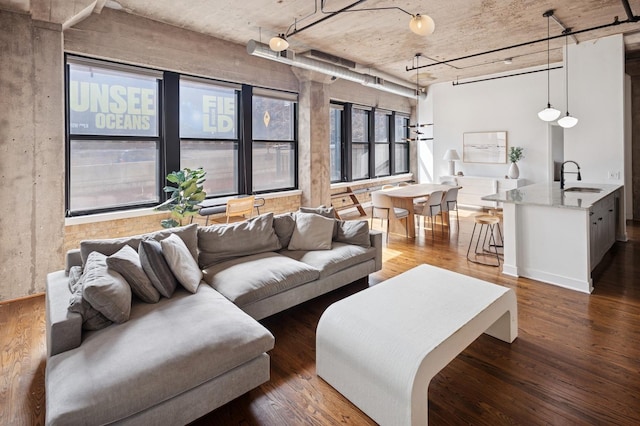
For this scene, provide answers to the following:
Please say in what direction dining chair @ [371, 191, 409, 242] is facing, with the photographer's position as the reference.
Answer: facing away from the viewer and to the right of the viewer

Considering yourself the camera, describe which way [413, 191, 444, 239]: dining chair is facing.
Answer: facing away from the viewer and to the left of the viewer

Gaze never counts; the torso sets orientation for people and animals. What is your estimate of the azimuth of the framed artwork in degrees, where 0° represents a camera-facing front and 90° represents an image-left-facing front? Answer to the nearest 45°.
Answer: approximately 0°

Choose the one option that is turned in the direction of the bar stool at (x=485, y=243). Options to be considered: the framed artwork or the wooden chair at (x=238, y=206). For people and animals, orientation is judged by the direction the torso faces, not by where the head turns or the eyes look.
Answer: the framed artwork
